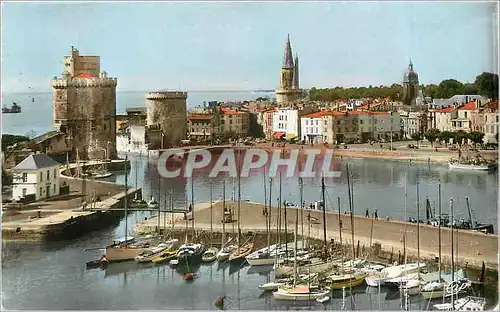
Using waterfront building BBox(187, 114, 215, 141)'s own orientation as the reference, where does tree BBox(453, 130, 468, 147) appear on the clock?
The tree is roughly at 9 o'clock from the waterfront building.

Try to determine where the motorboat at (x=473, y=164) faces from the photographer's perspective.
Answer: facing to the left of the viewer

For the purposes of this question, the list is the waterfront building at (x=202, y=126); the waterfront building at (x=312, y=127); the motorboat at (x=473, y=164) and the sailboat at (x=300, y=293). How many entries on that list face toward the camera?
2

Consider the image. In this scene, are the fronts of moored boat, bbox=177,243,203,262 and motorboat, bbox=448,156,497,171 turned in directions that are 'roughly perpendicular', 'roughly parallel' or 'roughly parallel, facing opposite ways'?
roughly perpendicular
